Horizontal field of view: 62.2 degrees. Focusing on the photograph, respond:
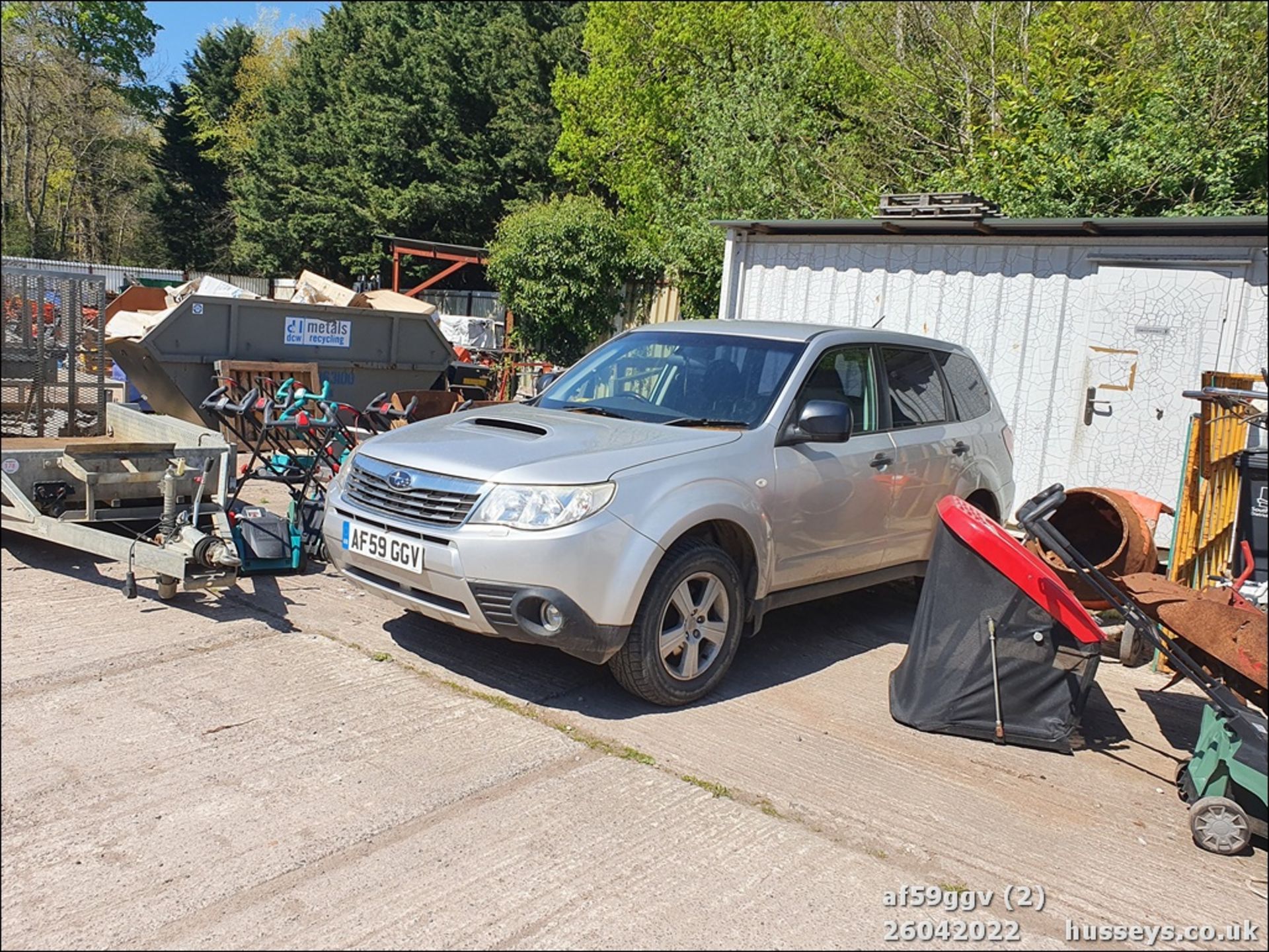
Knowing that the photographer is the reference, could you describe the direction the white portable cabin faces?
facing the viewer

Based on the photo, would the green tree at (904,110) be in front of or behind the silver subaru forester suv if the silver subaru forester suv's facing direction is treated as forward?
behind

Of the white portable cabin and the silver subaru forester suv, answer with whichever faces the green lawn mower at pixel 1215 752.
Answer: the white portable cabin

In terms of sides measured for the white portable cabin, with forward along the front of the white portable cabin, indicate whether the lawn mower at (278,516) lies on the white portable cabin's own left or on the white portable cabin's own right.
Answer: on the white portable cabin's own right

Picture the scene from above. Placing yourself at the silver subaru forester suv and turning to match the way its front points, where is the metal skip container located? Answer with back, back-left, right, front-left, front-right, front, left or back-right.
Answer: right

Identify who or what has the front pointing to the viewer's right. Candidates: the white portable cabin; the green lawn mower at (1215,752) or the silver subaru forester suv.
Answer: the green lawn mower

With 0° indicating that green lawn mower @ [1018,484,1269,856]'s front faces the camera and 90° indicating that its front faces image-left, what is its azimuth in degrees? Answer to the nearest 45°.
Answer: approximately 270°

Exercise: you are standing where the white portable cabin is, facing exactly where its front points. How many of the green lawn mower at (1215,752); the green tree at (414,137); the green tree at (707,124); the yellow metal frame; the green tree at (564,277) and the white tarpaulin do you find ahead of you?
2

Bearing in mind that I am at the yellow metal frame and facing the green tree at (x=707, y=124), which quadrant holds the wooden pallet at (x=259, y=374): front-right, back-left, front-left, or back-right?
front-left
